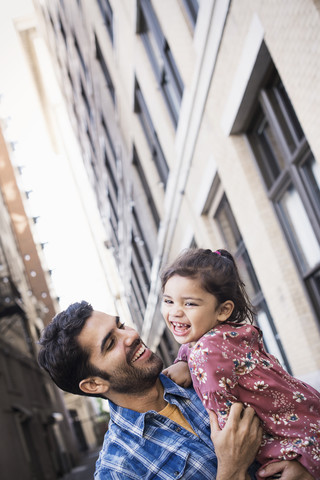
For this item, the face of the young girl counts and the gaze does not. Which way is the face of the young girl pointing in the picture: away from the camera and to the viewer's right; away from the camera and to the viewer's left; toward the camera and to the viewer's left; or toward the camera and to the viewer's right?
toward the camera and to the viewer's left

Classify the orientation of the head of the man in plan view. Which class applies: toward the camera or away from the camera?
toward the camera

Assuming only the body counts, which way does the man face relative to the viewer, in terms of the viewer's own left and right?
facing the viewer and to the right of the viewer

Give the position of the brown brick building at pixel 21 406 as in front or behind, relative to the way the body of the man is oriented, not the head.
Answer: behind
